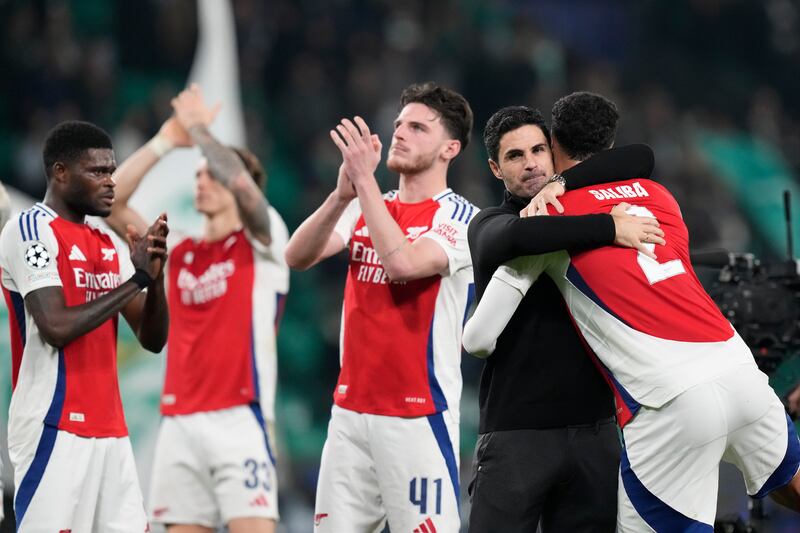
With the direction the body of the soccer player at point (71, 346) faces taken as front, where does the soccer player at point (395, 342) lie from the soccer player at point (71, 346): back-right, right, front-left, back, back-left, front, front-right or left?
front-left

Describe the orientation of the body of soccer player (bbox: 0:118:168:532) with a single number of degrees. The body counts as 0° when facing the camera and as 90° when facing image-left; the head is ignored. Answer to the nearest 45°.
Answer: approximately 315°

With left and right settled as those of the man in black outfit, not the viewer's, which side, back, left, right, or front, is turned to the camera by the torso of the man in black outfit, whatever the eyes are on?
front

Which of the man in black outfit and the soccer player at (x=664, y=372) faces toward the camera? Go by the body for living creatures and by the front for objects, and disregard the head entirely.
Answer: the man in black outfit

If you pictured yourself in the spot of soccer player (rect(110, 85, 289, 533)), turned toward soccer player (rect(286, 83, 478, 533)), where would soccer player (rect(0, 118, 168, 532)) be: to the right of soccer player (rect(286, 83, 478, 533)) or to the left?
right

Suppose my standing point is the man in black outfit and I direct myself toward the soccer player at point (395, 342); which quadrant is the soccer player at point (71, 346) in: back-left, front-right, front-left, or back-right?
front-left

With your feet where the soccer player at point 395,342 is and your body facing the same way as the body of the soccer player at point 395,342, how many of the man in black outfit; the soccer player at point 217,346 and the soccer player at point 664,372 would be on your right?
1

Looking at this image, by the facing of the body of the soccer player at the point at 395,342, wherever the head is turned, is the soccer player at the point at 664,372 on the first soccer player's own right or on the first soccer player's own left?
on the first soccer player's own left

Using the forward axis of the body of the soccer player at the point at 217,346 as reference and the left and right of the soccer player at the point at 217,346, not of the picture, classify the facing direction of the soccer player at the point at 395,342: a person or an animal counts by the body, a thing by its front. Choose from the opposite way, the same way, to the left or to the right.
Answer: the same way

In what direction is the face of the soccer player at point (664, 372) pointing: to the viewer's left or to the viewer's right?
to the viewer's left

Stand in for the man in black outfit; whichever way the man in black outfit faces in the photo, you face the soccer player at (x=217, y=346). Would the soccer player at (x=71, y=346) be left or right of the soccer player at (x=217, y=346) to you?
left

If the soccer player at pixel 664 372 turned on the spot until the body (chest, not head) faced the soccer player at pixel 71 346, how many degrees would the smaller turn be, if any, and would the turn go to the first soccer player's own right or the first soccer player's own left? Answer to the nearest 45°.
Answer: approximately 45° to the first soccer player's own left

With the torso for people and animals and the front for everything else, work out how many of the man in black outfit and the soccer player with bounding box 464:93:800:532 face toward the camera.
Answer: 1

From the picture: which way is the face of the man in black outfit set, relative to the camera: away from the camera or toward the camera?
toward the camera

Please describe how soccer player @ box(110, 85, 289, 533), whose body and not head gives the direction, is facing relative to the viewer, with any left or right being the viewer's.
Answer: facing the viewer and to the left of the viewer

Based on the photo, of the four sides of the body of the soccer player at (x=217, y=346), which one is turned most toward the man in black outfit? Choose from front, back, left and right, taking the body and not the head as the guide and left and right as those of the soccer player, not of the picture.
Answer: left

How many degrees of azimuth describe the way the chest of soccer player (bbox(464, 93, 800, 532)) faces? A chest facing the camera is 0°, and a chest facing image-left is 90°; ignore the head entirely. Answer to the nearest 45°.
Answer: approximately 135°
